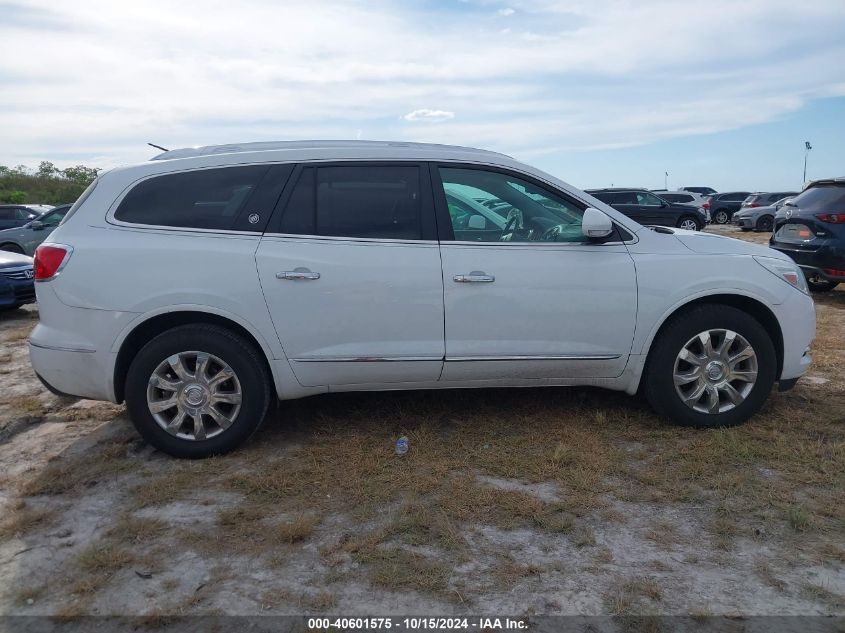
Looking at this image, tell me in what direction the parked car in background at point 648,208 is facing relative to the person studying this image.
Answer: facing to the right of the viewer

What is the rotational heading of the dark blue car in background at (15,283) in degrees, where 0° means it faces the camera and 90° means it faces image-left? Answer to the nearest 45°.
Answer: approximately 315°

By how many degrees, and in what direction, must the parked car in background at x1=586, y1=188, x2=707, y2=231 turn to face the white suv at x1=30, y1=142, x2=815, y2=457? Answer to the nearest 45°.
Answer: approximately 90° to its right

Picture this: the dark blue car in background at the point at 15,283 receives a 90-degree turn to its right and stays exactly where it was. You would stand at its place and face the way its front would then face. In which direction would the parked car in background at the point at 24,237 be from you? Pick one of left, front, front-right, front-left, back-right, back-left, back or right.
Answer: back-right

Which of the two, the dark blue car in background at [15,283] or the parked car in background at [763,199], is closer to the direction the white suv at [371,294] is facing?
the parked car in background

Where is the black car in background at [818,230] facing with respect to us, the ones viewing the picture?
facing away from the viewer and to the right of the viewer

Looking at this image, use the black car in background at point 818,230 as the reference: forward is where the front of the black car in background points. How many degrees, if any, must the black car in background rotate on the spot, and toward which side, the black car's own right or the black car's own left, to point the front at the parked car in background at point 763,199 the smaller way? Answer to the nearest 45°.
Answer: approximately 45° to the black car's own left

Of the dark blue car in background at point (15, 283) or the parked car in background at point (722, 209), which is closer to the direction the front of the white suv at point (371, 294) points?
the parked car in background

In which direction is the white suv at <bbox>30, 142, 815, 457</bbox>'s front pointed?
to the viewer's right

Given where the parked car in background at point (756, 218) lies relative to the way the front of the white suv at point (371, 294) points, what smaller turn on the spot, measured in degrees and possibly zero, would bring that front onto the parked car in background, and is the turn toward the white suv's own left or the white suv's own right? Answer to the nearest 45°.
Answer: approximately 45° to the white suv's own left
